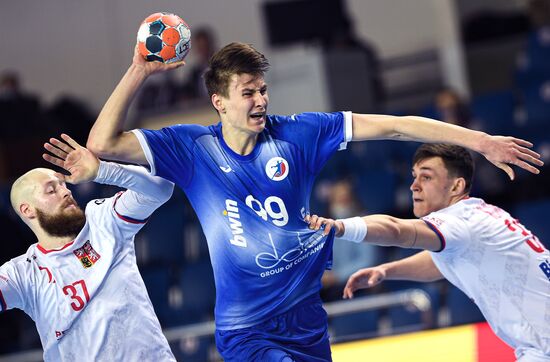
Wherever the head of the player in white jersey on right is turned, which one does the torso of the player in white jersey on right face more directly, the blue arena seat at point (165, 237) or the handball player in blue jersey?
the handball player in blue jersey

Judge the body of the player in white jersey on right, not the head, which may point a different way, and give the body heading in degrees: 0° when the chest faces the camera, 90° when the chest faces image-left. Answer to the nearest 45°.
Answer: approximately 90°

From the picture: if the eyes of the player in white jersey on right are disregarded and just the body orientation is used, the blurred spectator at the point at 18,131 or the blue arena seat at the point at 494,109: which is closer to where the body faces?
the blurred spectator

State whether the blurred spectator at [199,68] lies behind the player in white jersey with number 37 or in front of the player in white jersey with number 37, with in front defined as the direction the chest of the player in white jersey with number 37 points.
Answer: behind

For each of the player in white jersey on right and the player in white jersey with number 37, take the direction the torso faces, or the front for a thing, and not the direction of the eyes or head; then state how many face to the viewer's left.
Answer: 1

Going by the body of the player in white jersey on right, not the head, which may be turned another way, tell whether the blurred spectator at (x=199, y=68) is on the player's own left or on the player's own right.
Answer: on the player's own right

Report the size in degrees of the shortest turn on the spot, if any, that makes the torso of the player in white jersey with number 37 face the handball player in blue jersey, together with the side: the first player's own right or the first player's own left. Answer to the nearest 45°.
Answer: approximately 45° to the first player's own left

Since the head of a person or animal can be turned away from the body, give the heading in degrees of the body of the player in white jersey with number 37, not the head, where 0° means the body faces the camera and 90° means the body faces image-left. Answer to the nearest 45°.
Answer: approximately 0°
